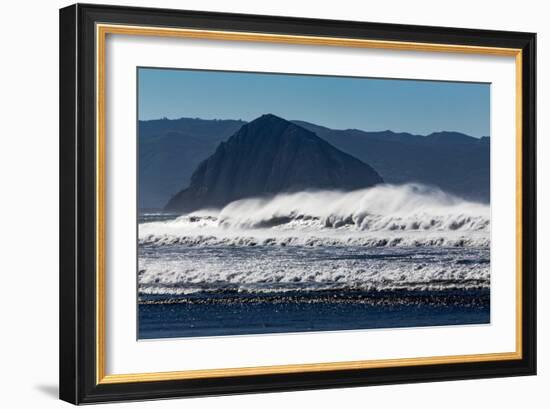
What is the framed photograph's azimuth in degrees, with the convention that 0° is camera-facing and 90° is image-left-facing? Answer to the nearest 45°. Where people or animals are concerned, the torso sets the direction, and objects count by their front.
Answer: approximately 315°
